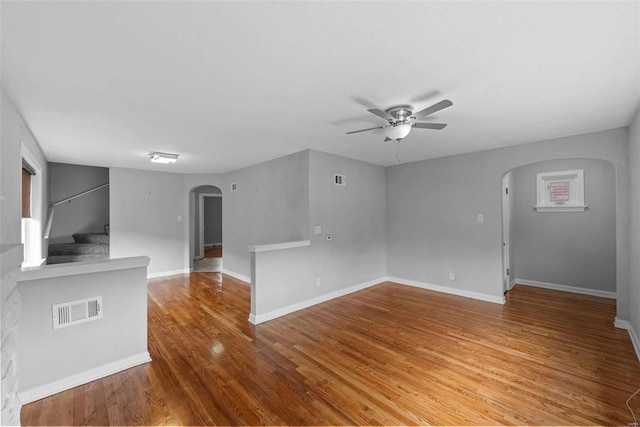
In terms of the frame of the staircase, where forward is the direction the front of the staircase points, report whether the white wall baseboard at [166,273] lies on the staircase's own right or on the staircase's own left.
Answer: on the staircase's own left

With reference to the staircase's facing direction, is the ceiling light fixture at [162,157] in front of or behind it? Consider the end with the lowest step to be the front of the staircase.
in front

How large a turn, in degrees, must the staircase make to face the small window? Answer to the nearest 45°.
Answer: approximately 45° to its left
